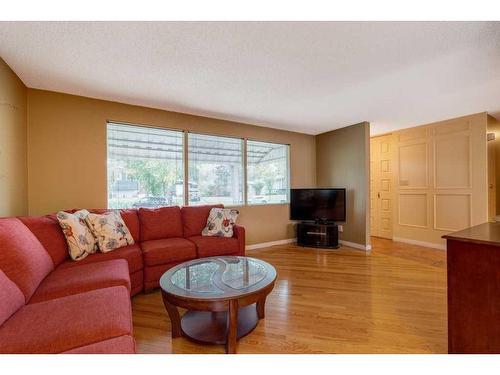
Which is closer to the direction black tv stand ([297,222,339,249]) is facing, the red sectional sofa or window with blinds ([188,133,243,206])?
the red sectional sofa

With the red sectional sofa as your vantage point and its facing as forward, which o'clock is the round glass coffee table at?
The round glass coffee table is roughly at 11 o'clock from the red sectional sofa.

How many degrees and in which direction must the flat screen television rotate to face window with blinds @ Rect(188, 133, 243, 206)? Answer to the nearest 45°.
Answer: approximately 45° to its right

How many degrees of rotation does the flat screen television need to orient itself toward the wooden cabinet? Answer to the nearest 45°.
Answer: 0° — it already faces it

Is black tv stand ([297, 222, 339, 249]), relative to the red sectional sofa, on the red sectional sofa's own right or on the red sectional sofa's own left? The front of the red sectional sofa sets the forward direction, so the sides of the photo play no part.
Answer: on the red sectional sofa's own left

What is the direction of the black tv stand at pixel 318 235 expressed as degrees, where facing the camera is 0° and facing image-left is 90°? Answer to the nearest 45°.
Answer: approximately 0°

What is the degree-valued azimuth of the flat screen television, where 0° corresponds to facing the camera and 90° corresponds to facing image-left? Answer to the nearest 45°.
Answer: approximately 0°
